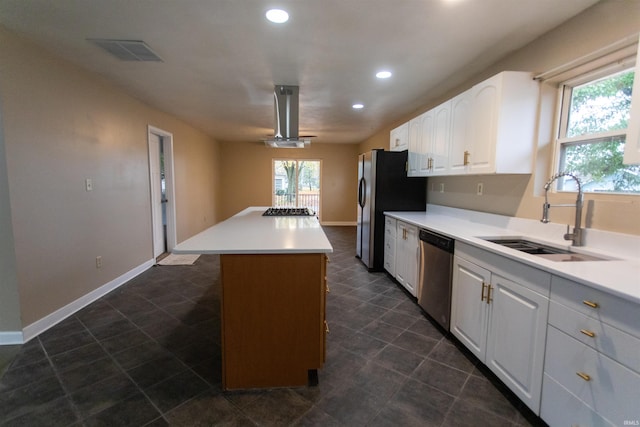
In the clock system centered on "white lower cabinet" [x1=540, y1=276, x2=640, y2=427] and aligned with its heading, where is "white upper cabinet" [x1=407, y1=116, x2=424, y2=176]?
The white upper cabinet is roughly at 3 o'clock from the white lower cabinet.

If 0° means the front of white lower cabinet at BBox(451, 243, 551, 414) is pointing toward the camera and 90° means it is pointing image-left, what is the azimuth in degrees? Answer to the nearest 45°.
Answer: approximately 45°

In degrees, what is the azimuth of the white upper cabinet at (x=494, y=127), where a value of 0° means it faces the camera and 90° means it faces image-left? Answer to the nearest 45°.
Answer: approximately 45°

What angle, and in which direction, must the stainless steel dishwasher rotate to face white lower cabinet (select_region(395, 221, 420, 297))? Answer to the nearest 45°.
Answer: approximately 90° to its right

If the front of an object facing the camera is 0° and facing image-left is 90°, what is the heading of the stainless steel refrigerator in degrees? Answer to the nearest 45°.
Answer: approximately 90°

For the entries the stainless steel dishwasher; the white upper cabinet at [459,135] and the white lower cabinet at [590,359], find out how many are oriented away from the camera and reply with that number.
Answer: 0

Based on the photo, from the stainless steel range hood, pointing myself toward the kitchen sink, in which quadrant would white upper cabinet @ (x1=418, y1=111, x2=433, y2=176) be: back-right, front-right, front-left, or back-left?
front-left

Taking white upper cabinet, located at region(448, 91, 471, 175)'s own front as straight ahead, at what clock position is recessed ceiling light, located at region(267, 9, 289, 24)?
The recessed ceiling light is roughly at 12 o'clock from the white upper cabinet.

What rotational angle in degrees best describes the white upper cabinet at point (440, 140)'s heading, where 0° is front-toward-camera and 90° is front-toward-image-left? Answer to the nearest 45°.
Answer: approximately 45°
